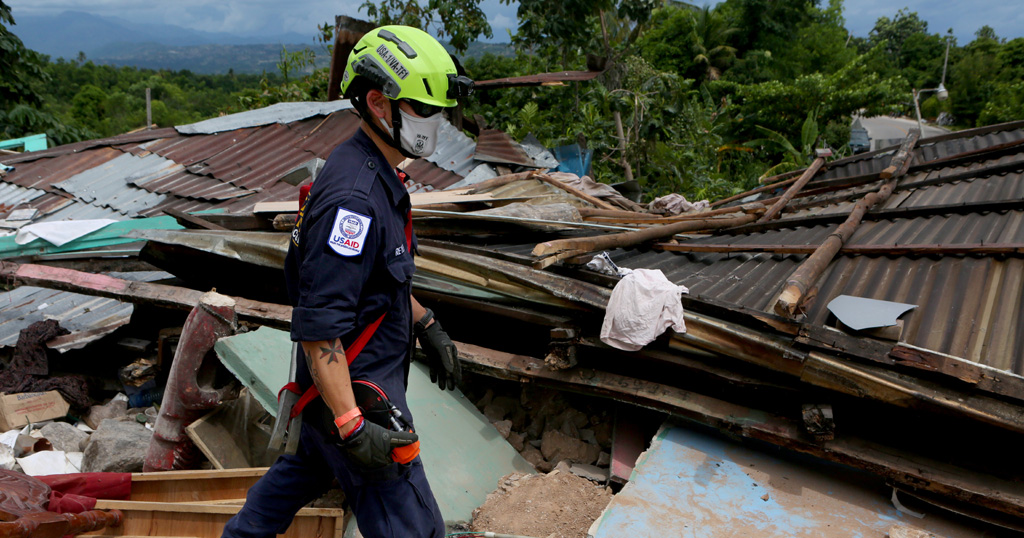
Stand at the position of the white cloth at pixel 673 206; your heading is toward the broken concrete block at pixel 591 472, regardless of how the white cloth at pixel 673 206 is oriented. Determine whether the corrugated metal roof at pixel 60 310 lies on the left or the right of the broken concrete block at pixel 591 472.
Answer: right

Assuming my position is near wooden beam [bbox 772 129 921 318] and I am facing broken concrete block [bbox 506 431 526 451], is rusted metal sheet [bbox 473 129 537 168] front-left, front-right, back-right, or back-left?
back-right

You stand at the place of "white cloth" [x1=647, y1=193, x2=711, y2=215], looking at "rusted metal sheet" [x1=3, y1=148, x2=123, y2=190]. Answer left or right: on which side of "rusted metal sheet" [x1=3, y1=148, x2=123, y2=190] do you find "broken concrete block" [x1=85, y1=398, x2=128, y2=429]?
left

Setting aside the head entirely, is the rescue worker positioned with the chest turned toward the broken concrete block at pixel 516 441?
no

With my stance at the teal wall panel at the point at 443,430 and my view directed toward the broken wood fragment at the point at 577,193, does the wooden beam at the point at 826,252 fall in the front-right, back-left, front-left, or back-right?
front-right
